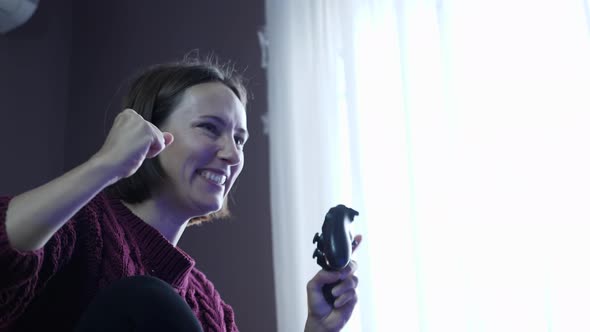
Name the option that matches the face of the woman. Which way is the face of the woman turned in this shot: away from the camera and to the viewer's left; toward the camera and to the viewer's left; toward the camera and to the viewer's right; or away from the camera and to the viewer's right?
toward the camera and to the viewer's right

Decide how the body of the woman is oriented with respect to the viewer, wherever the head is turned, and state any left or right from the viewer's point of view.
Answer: facing the viewer and to the right of the viewer
